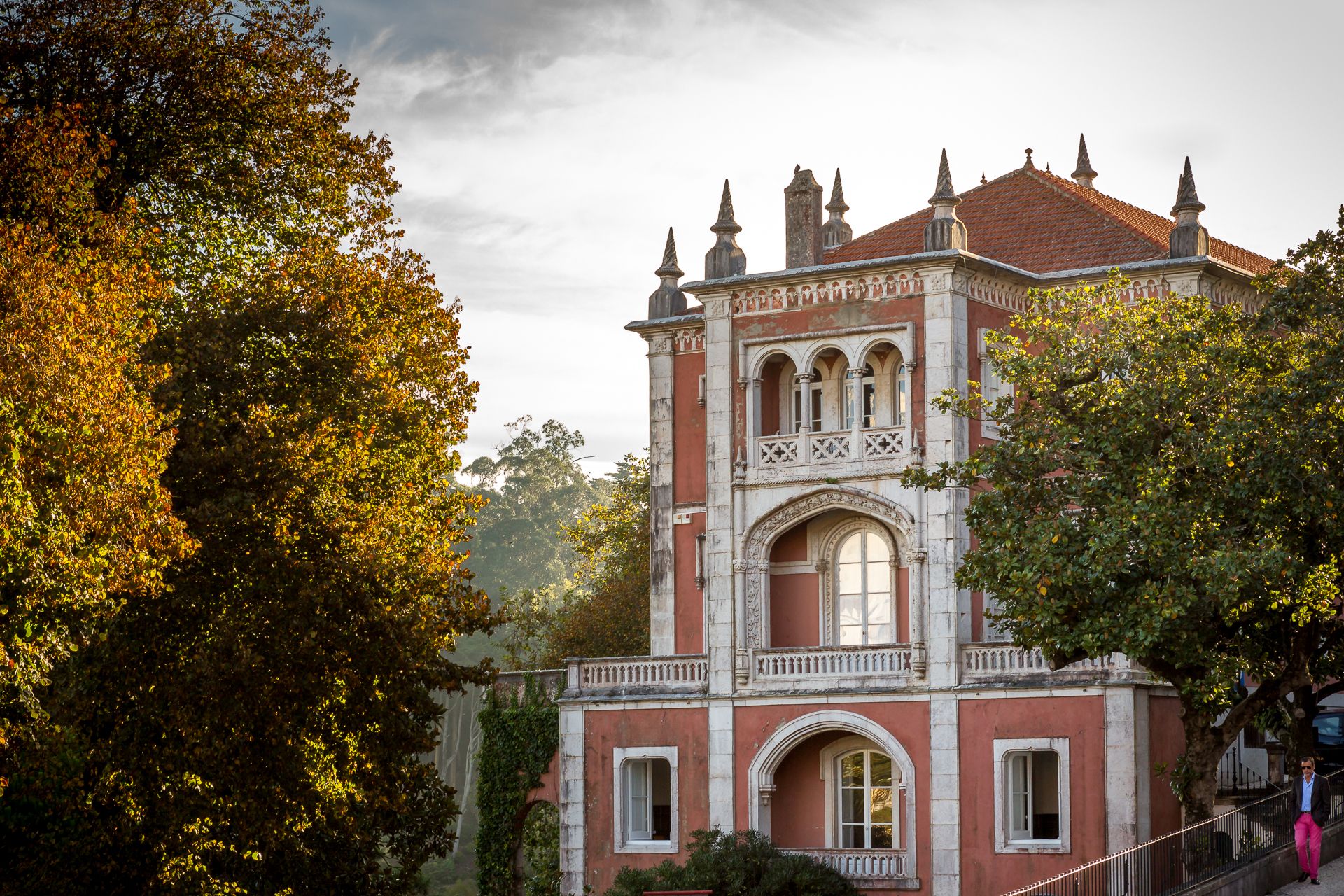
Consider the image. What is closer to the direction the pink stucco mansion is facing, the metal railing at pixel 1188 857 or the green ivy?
the metal railing

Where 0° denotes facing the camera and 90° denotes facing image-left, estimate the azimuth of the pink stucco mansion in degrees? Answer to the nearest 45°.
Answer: approximately 0°

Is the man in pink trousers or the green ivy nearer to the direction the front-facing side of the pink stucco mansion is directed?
the man in pink trousers

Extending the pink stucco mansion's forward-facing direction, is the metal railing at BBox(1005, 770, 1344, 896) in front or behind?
in front

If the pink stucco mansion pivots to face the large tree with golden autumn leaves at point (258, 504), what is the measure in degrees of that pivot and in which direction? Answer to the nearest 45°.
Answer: approximately 45° to its right

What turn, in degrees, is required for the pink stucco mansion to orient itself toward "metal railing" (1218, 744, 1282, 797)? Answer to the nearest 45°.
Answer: approximately 90° to its left

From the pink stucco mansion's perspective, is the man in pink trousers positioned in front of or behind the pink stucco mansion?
in front
